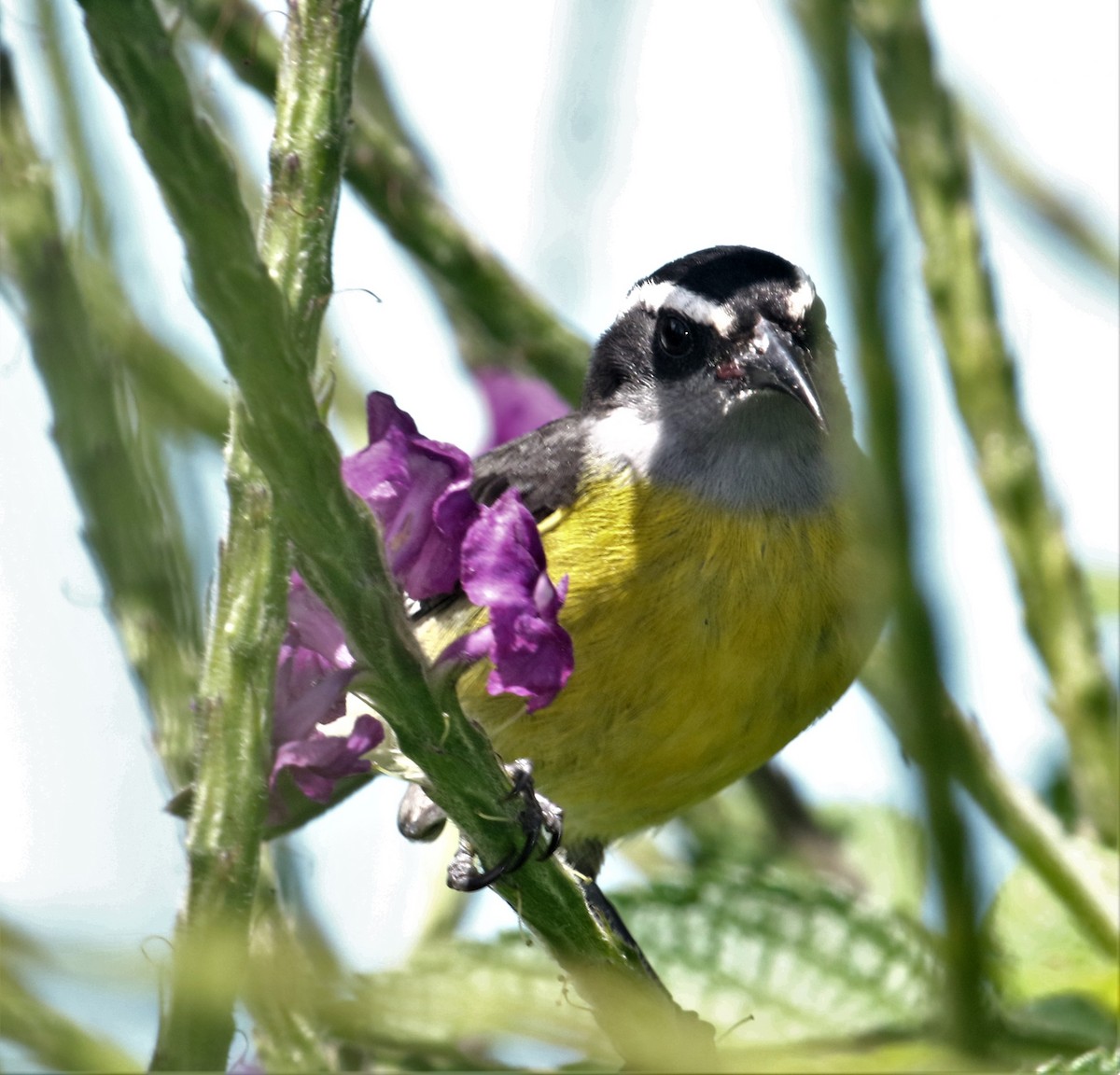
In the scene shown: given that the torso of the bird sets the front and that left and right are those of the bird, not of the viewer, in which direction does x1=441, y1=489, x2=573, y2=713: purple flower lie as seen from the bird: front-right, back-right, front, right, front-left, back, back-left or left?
front-right

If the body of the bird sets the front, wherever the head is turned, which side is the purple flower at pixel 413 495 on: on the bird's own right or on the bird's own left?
on the bird's own right

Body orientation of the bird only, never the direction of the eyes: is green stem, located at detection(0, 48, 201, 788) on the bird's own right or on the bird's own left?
on the bird's own right

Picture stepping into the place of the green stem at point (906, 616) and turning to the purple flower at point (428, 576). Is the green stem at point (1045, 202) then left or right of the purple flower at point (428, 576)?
right

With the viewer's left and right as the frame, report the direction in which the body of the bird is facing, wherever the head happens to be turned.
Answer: facing the viewer and to the right of the viewer

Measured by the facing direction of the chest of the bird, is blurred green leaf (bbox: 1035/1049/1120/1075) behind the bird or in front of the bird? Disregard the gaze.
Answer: in front
